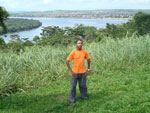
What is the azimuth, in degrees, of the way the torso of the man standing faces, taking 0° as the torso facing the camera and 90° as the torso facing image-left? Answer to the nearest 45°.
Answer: approximately 0°
